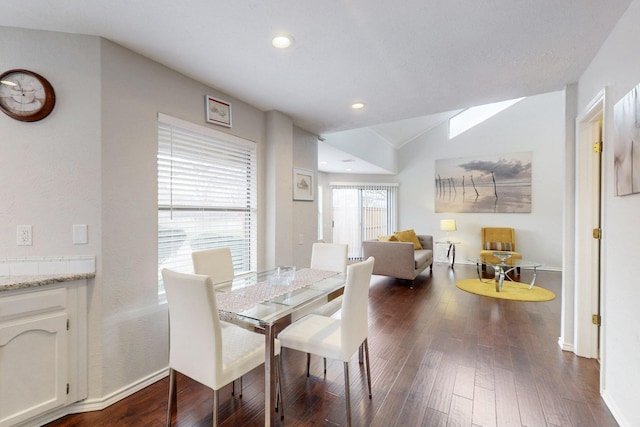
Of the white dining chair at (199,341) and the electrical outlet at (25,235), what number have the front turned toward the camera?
1

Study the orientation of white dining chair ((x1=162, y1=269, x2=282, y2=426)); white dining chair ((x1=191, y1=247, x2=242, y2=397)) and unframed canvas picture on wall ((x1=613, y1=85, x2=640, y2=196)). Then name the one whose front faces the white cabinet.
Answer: the unframed canvas picture on wall

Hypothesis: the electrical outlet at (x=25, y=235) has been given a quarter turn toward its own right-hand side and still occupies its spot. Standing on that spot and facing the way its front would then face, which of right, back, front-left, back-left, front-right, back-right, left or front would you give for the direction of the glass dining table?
back-left

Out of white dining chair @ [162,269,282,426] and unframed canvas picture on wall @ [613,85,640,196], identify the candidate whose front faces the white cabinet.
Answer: the unframed canvas picture on wall

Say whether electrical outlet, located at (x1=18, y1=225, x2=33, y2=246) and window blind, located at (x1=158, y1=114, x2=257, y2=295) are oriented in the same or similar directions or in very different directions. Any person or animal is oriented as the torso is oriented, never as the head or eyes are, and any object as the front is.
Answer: same or similar directions

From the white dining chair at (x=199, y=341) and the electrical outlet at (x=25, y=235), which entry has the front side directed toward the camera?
the electrical outlet

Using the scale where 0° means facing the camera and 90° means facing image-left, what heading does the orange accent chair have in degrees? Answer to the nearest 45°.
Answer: approximately 0°

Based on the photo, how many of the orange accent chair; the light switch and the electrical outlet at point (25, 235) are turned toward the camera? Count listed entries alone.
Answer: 3

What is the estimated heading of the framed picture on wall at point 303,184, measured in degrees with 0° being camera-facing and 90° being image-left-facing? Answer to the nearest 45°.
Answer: approximately 315°

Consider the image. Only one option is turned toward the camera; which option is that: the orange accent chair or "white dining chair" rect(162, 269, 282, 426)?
the orange accent chair

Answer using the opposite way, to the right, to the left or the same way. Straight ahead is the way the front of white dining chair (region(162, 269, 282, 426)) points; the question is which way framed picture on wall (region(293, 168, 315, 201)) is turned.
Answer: to the right

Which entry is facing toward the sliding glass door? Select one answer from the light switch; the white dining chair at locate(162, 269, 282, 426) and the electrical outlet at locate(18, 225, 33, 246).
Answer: the white dining chair

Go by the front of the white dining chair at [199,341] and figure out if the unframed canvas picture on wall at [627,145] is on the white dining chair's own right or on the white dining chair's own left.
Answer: on the white dining chair's own right

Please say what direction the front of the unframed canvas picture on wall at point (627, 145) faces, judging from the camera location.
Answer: facing the viewer and to the left of the viewer

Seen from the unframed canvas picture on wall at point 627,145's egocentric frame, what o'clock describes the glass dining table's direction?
The glass dining table is roughly at 12 o'clock from the unframed canvas picture on wall.

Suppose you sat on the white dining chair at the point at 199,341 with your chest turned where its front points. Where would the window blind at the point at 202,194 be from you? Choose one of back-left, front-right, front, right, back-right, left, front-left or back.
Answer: front-left

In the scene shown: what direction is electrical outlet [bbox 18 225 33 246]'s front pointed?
toward the camera
